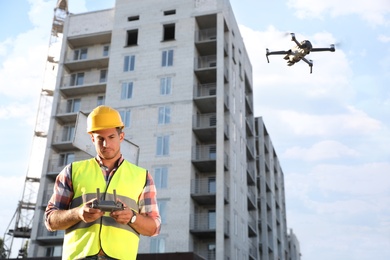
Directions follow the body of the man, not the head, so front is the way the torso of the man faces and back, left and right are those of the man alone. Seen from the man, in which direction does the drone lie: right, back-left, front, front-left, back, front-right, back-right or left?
back-left

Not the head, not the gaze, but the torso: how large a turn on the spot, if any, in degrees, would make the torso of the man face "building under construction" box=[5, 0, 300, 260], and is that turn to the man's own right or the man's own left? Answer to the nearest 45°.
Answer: approximately 180°

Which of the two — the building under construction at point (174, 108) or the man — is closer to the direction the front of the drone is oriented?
the man

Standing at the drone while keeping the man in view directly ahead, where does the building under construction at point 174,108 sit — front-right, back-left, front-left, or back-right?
back-right

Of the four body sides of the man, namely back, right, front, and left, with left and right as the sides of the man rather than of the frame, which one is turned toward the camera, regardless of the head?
front

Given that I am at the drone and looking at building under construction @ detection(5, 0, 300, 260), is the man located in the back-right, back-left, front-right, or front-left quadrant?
back-left

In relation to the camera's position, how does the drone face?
facing the viewer and to the left of the viewer

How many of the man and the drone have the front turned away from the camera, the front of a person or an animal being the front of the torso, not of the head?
0

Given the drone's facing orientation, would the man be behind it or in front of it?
in front

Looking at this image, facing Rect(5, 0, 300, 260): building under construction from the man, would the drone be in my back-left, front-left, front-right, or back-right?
front-right

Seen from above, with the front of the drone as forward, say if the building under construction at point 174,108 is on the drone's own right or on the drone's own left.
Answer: on the drone's own right
